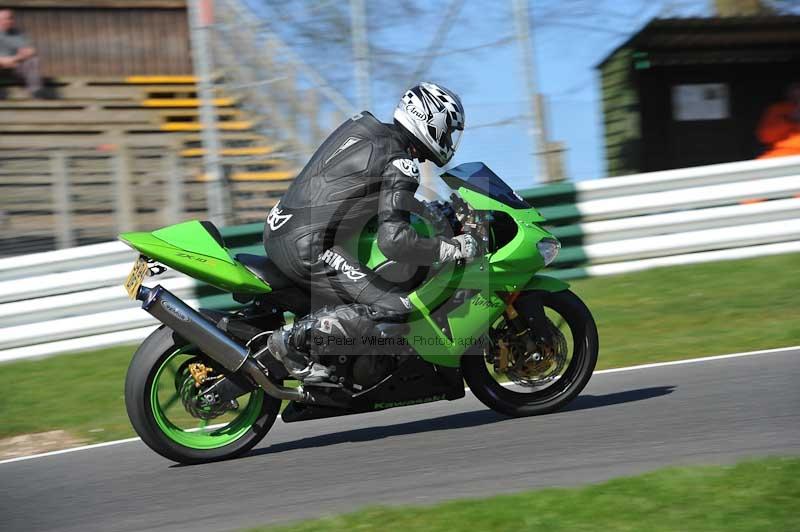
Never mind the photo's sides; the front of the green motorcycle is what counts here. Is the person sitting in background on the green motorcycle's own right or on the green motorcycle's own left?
on the green motorcycle's own left

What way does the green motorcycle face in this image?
to the viewer's right

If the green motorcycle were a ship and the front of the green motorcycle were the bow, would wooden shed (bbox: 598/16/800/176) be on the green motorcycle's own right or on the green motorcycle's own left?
on the green motorcycle's own left

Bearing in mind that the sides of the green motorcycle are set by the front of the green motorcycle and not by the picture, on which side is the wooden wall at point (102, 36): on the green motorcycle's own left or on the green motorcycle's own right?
on the green motorcycle's own left

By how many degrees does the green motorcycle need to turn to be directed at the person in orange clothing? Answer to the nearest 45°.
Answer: approximately 45° to its left

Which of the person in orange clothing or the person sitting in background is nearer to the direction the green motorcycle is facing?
the person in orange clothing

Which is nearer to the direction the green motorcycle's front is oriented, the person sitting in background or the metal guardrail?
the metal guardrail
